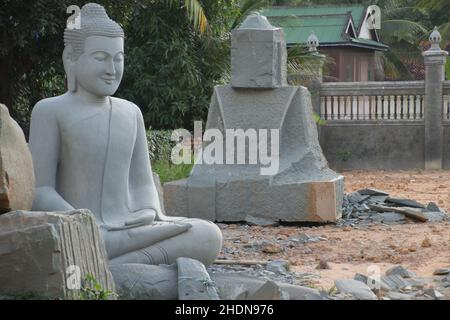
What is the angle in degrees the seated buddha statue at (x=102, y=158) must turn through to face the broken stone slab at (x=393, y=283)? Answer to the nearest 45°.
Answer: approximately 45° to its left

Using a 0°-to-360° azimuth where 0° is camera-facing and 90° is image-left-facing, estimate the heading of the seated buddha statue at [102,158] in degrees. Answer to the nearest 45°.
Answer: approximately 315°

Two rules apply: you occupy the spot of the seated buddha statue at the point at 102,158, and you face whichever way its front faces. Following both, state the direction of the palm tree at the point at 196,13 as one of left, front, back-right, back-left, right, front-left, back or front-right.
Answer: back-left

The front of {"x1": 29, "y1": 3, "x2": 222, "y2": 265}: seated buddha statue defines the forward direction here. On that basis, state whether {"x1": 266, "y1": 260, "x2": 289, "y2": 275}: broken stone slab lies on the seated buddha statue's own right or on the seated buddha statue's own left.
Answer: on the seated buddha statue's own left

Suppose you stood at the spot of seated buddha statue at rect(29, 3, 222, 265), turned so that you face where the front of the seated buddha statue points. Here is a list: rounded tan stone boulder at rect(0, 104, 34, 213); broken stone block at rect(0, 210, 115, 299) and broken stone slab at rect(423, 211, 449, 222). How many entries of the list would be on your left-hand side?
1

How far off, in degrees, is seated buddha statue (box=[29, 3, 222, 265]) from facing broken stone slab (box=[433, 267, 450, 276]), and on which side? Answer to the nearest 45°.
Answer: approximately 45° to its left

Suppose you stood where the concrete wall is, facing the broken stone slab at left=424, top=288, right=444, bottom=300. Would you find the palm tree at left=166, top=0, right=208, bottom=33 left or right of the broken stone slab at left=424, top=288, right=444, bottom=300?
right

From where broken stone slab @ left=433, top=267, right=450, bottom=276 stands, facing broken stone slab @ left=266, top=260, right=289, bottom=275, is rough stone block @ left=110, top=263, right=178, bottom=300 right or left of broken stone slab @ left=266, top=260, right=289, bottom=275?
left

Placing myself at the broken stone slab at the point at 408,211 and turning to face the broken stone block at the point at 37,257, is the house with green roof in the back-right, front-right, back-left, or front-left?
back-right

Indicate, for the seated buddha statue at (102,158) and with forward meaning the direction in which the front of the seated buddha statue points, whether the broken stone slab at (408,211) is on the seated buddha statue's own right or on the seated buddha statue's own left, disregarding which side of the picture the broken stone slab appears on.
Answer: on the seated buddha statue's own left

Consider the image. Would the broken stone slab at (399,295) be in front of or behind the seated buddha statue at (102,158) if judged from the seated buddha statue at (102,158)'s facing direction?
in front

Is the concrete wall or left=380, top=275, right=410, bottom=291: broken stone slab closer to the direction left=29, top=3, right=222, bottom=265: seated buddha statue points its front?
the broken stone slab
